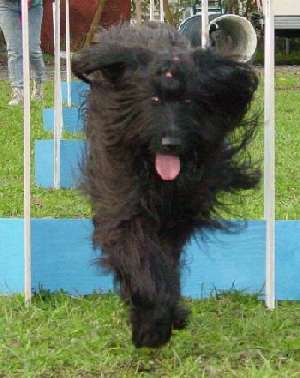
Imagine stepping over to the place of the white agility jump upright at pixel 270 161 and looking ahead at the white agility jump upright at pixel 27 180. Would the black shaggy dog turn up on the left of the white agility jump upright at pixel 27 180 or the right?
left

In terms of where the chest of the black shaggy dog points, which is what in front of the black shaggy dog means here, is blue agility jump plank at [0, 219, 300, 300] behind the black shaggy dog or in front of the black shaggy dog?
behind

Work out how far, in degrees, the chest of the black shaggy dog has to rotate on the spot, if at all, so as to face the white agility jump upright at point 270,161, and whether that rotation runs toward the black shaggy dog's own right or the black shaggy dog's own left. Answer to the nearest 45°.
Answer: approximately 135° to the black shaggy dog's own left

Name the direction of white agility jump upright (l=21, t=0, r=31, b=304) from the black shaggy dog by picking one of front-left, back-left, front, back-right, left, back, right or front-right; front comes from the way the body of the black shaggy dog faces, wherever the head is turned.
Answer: back-right

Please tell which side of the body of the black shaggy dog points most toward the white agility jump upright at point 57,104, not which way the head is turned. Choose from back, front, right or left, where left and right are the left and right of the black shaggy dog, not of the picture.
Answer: back

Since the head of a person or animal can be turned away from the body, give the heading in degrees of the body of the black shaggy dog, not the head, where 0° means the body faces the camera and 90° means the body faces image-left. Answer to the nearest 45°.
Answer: approximately 0°
